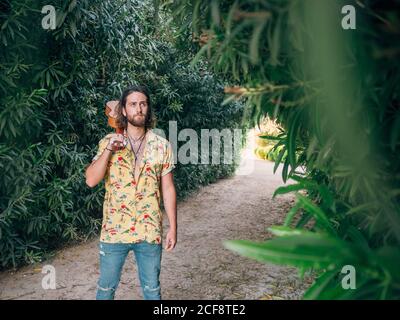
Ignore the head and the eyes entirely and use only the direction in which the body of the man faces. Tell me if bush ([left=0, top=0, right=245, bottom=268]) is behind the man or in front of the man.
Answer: behind

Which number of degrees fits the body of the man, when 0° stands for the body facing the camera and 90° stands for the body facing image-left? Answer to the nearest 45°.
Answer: approximately 0°
